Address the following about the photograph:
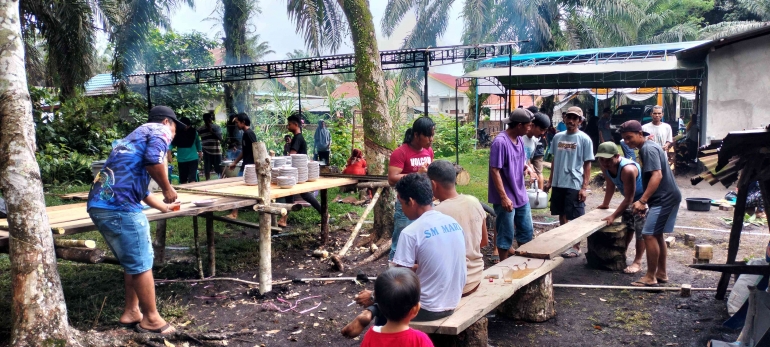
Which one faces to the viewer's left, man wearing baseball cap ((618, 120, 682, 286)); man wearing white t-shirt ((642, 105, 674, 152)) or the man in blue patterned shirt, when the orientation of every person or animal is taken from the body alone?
the man wearing baseball cap

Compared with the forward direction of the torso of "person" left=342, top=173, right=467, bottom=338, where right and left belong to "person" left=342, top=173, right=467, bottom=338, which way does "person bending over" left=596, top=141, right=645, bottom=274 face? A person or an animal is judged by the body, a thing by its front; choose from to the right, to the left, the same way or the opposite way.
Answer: to the left

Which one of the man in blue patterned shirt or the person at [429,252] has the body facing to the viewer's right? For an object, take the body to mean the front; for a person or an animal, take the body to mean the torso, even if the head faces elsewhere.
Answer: the man in blue patterned shirt

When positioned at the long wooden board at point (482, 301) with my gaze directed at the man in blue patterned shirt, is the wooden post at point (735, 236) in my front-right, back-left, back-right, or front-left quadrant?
back-right

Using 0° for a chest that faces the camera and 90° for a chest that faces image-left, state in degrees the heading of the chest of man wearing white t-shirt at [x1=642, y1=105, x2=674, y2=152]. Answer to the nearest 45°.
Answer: approximately 0°

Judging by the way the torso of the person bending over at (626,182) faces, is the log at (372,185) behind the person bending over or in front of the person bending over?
in front

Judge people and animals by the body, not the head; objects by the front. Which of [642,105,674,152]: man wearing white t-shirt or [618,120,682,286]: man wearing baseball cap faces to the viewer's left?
the man wearing baseball cap

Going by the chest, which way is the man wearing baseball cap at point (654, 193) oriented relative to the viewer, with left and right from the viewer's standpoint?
facing to the left of the viewer

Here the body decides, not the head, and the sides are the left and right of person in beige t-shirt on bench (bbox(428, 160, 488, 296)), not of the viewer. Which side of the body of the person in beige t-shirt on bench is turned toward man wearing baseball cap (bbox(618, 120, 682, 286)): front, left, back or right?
right

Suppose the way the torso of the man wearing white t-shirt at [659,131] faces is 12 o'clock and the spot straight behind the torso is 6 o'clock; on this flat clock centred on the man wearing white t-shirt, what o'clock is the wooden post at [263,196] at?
The wooden post is roughly at 1 o'clock from the man wearing white t-shirt.

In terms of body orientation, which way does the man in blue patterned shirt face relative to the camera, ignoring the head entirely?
to the viewer's right
